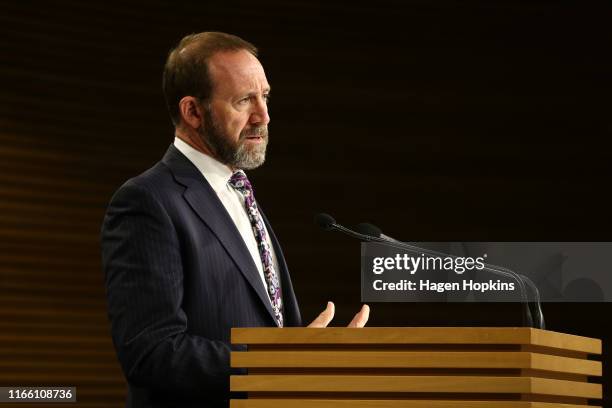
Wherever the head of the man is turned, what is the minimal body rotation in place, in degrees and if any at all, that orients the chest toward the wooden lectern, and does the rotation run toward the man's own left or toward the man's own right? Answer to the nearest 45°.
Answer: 0° — they already face it

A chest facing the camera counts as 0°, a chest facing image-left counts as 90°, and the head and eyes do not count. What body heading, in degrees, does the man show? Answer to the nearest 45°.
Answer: approximately 315°
